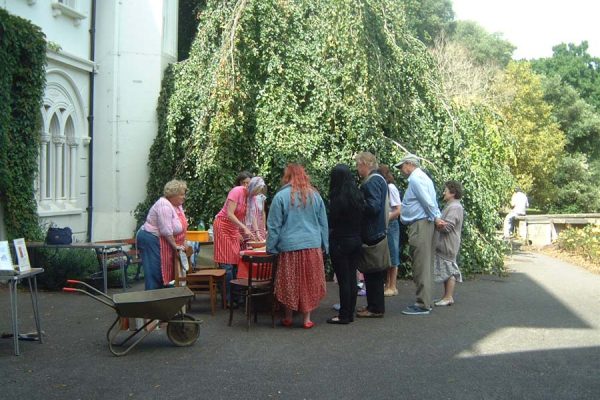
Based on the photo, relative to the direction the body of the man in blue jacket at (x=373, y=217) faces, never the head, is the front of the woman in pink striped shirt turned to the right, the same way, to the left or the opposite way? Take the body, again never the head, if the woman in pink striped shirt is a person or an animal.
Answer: the opposite way

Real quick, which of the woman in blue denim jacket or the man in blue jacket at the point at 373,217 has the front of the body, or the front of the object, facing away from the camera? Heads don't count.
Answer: the woman in blue denim jacket

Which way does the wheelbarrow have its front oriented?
to the viewer's right

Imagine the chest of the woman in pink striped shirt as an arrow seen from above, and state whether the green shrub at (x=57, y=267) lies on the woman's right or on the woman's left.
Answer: on the woman's left

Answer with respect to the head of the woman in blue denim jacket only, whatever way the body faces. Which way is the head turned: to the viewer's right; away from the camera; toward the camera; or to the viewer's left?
away from the camera

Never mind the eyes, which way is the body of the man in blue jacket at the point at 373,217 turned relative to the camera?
to the viewer's left

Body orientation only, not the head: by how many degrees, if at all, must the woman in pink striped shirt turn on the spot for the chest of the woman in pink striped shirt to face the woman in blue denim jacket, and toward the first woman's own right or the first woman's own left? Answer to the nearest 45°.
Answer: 0° — they already face them

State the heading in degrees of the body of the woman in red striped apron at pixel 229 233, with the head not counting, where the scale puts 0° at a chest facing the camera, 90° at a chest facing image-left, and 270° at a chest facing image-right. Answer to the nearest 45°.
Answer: approximately 270°

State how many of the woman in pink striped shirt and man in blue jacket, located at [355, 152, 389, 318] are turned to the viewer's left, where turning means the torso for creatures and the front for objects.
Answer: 1

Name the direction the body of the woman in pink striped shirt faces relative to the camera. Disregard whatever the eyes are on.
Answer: to the viewer's right

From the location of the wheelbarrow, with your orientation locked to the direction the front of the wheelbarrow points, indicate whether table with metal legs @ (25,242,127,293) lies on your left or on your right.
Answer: on your left

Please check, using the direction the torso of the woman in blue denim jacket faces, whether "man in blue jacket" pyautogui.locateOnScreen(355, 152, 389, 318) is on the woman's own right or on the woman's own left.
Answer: on the woman's own right
